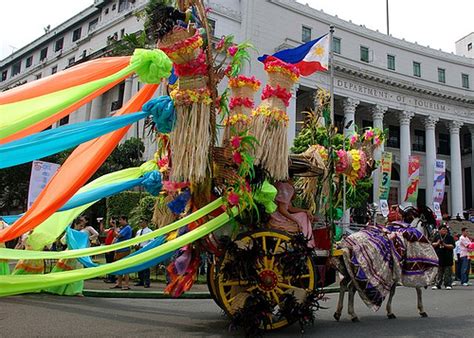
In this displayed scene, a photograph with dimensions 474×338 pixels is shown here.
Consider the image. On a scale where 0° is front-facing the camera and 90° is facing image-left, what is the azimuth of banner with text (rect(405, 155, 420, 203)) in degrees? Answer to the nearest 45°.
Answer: approximately 0°

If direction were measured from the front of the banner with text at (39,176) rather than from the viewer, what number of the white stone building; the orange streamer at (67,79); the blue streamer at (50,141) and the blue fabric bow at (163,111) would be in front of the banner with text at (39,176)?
3

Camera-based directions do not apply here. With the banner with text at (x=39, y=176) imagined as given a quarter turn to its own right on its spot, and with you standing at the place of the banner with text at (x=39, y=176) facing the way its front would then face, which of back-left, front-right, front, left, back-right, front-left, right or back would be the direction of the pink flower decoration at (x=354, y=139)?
back-left

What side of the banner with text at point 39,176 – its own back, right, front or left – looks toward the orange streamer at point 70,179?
front

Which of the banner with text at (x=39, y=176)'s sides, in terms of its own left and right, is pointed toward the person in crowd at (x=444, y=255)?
left
